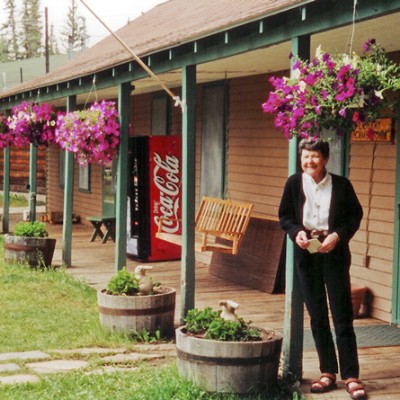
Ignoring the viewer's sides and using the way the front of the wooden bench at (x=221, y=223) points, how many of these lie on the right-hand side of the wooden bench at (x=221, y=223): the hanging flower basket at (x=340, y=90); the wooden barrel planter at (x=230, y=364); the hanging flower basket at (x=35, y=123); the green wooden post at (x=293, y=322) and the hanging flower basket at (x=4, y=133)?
2

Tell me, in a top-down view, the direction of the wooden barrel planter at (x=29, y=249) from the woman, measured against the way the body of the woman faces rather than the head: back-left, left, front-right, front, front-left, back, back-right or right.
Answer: back-right

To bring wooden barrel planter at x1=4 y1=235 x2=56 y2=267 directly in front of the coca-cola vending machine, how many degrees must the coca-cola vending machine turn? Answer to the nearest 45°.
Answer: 0° — it already faces it

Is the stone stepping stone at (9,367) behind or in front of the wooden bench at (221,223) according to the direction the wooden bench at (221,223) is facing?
in front

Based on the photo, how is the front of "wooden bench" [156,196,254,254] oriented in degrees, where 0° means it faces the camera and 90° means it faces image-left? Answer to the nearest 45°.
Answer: approximately 45°

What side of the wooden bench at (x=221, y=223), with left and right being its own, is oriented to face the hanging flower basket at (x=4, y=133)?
right

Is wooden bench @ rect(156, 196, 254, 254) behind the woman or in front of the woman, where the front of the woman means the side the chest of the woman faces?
behind

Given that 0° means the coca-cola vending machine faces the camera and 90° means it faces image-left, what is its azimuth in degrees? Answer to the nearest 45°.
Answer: approximately 45°

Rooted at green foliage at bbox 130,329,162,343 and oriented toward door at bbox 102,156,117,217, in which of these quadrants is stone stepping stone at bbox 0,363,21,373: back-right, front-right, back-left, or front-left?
back-left
